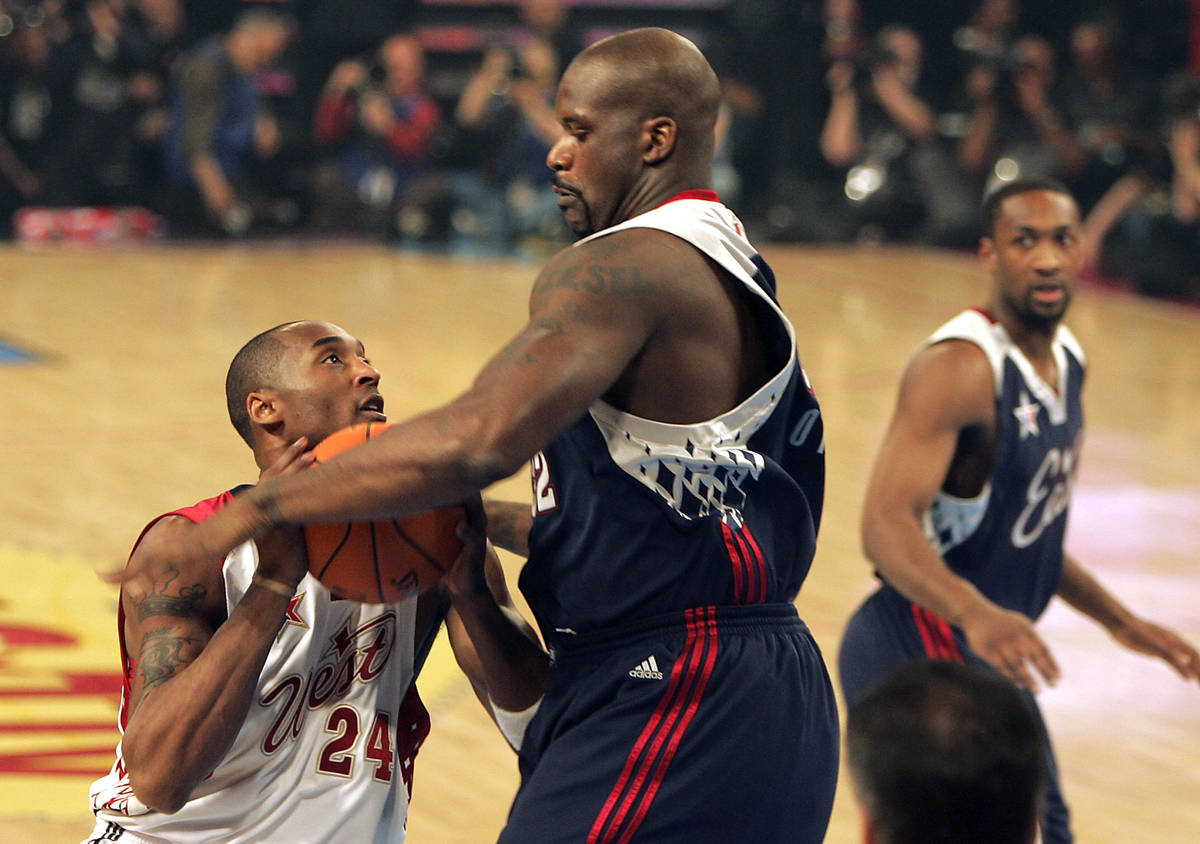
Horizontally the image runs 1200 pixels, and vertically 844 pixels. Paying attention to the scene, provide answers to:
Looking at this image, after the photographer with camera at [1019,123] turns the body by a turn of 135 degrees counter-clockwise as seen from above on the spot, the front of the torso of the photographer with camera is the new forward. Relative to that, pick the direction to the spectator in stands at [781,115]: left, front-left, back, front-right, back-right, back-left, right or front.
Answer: back-left

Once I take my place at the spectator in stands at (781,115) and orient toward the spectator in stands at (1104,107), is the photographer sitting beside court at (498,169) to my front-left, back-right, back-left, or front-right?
back-right

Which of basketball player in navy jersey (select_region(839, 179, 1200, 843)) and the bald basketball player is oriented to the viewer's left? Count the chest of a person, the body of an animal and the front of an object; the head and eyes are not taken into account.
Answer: the bald basketball player

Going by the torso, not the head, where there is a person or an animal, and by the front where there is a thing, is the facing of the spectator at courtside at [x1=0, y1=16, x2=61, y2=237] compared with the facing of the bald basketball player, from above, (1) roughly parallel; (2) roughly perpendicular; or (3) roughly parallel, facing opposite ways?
roughly perpendicular

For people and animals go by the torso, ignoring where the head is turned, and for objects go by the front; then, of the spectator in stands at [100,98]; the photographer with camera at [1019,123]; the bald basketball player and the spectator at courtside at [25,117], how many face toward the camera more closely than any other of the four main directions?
3

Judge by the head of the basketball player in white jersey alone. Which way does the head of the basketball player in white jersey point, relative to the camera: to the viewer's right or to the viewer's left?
to the viewer's right

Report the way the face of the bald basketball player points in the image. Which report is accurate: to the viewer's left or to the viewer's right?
to the viewer's left

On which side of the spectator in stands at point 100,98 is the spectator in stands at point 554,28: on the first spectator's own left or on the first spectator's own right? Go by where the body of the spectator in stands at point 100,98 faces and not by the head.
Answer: on the first spectator's own left

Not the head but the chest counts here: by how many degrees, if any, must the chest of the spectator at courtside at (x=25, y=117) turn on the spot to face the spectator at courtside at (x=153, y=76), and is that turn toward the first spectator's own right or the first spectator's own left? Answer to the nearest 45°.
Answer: approximately 90° to the first spectator's own left

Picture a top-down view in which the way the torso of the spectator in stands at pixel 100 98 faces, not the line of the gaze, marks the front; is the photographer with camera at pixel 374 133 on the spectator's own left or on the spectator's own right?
on the spectator's own left

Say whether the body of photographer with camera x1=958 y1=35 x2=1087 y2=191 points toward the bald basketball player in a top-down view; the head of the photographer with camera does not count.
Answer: yes

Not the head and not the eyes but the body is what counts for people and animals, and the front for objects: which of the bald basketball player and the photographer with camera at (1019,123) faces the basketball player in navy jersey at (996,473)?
the photographer with camera
